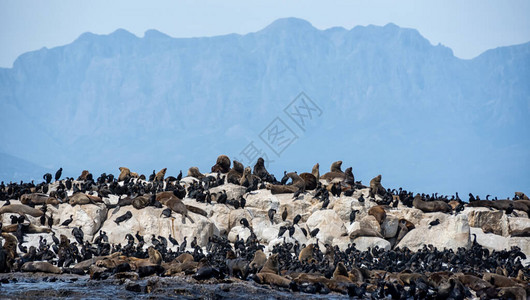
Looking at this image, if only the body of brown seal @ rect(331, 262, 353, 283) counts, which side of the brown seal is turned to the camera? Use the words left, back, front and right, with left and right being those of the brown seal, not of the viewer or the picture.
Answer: left

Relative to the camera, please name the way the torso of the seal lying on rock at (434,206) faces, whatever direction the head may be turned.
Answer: to the viewer's left

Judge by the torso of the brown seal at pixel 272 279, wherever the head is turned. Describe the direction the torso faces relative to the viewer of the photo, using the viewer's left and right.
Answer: facing to the left of the viewer
